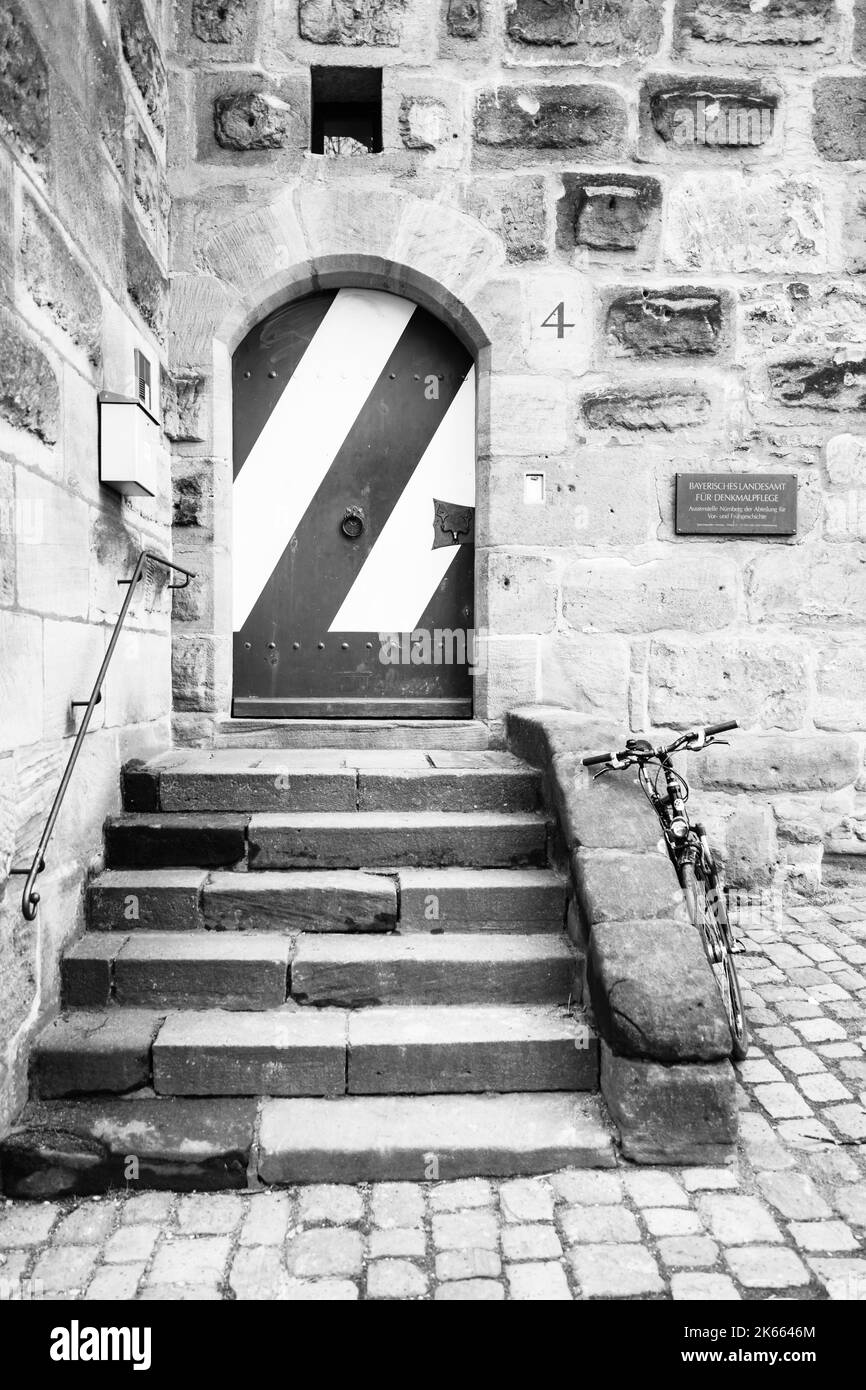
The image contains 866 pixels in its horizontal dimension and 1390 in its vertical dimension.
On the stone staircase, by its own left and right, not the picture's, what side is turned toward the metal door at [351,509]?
back

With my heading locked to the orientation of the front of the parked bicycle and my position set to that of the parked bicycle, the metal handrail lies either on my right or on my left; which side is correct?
on my right

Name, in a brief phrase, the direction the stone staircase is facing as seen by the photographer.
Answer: facing the viewer

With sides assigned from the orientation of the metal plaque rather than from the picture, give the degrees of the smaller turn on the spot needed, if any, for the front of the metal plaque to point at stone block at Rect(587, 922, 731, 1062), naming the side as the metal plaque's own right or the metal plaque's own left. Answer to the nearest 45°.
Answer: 0° — it already faces it

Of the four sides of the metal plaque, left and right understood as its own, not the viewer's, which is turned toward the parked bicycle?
front

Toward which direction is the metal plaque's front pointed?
toward the camera

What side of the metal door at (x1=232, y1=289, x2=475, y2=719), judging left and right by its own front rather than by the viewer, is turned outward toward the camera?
front

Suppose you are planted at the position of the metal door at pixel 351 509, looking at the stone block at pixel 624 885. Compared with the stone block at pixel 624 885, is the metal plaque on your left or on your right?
left
